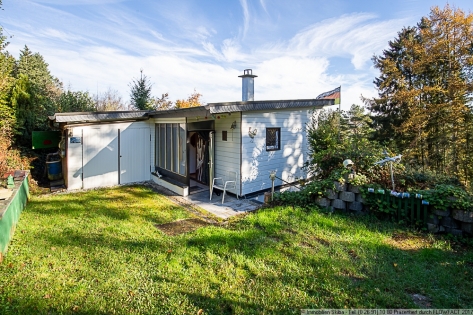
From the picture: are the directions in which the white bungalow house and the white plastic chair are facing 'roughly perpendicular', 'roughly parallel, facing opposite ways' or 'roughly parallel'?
roughly parallel

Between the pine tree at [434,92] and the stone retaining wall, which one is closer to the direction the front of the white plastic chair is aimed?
the stone retaining wall

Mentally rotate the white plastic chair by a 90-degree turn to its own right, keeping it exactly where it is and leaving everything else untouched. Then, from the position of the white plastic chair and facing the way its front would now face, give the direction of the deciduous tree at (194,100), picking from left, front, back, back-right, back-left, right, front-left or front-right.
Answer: front-right

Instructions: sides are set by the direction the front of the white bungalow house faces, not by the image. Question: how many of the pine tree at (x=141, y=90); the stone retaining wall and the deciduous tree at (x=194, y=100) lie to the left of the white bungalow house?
1

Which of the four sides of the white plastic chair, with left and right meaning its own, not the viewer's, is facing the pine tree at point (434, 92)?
back

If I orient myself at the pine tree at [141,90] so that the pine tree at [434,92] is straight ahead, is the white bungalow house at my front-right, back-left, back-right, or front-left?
front-right

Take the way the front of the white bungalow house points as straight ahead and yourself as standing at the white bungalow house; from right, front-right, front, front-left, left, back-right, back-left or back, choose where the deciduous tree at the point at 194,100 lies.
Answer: back-right

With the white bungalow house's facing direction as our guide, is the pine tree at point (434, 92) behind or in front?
behind

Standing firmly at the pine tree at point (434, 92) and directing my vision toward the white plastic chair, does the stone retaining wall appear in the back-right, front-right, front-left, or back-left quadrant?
front-left

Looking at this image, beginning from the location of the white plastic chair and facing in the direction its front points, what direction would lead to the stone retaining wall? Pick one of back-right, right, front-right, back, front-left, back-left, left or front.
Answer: left

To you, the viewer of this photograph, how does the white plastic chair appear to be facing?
facing the viewer and to the left of the viewer

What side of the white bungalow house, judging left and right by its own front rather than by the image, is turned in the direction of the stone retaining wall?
left
